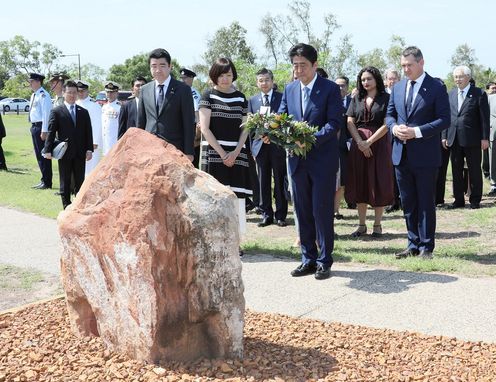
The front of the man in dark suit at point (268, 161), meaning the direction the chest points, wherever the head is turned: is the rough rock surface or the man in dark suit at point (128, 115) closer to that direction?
the rough rock surface

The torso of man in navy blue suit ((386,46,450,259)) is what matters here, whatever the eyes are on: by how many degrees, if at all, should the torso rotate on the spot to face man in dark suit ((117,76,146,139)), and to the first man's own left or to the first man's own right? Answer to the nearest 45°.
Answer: approximately 90° to the first man's own right

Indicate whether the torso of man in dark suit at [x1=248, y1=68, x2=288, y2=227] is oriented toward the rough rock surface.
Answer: yes

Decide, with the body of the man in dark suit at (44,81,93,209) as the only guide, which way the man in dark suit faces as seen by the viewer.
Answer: toward the camera

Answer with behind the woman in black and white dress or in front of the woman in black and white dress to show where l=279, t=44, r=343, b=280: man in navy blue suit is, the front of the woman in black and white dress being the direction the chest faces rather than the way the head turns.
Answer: in front

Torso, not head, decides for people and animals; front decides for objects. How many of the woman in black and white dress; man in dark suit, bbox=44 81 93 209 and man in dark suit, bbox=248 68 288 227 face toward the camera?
3

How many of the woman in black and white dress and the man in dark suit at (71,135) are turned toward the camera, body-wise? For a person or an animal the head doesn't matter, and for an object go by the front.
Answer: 2

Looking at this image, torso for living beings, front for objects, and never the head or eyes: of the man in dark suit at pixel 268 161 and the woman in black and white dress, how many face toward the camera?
2

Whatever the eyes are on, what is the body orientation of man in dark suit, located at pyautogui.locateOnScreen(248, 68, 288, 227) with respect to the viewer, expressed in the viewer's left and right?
facing the viewer

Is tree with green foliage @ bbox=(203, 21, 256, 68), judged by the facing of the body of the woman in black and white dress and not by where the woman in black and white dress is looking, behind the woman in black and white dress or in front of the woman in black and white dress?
behind

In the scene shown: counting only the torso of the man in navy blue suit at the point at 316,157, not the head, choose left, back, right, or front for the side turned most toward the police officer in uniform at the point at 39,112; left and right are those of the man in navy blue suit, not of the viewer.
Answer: right

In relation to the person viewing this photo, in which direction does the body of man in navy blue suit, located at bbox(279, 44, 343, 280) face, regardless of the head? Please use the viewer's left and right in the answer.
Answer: facing the viewer and to the left of the viewer
